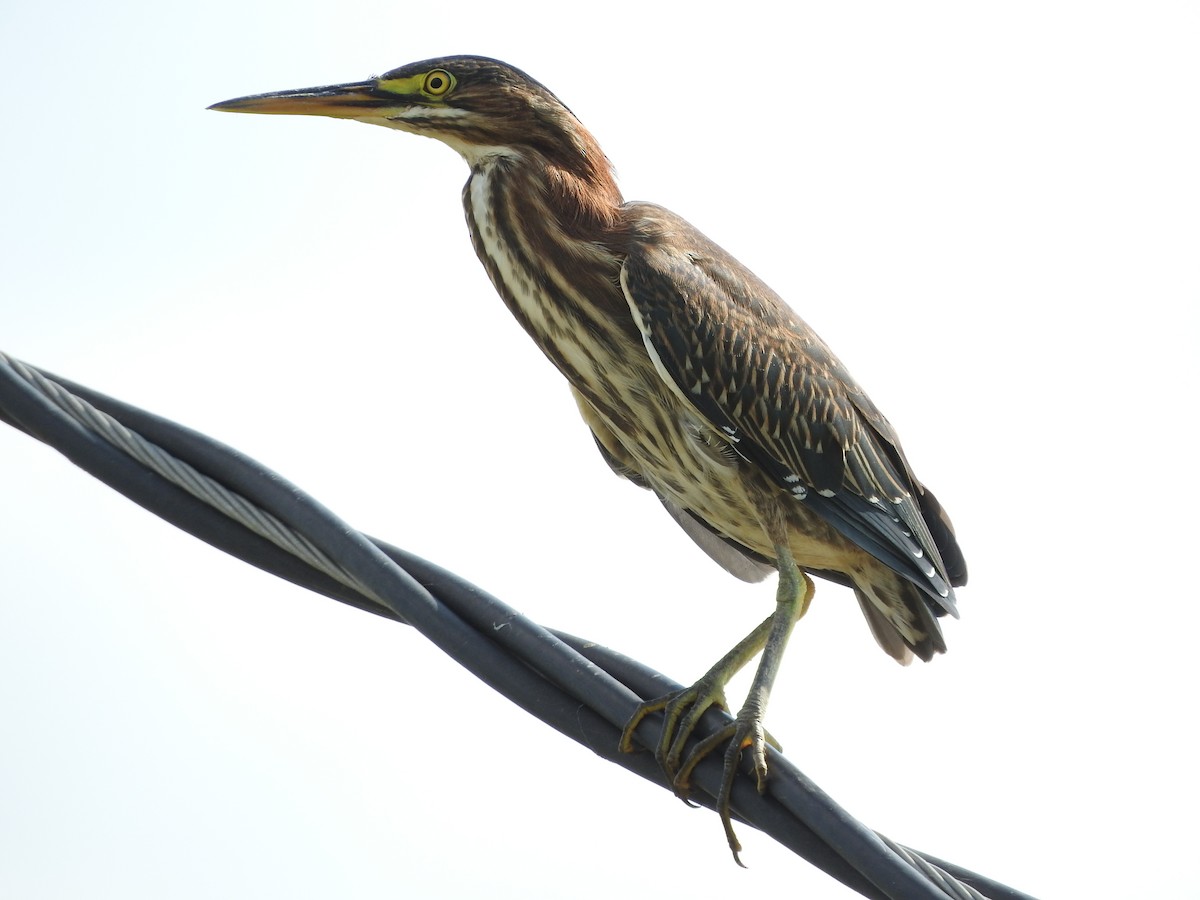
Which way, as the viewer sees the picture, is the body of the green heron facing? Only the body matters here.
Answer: to the viewer's left
